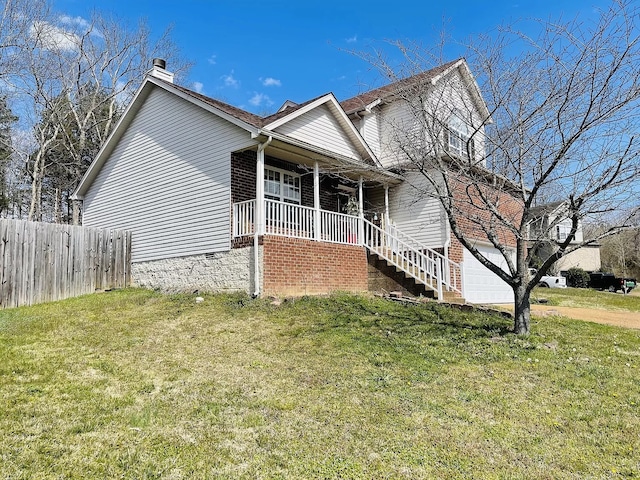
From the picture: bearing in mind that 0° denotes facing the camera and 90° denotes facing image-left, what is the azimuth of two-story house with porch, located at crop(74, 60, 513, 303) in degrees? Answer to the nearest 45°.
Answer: approximately 315°

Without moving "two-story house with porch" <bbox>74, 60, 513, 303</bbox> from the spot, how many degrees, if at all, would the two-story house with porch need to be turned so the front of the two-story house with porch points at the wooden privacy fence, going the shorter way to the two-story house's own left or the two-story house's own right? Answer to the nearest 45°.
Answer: approximately 135° to the two-story house's own right

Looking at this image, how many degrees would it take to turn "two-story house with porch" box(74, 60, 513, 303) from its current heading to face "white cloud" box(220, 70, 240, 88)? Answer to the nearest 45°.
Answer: approximately 135° to its left
